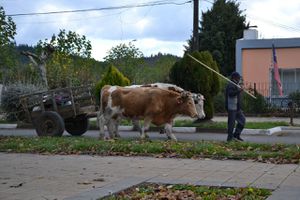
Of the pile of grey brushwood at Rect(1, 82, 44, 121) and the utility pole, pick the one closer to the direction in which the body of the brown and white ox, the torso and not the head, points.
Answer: the utility pole

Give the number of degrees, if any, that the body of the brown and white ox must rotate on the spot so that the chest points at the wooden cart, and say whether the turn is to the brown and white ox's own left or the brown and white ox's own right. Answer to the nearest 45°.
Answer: approximately 135° to the brown and white ox's own left

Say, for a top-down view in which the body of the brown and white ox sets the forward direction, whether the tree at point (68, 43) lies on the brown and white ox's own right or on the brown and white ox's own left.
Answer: on the brown and white ox's own left

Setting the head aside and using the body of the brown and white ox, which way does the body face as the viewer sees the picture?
to the viewer's right

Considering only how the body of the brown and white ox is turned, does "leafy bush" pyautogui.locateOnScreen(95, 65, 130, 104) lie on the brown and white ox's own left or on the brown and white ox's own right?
on the brown and white ox's own left
